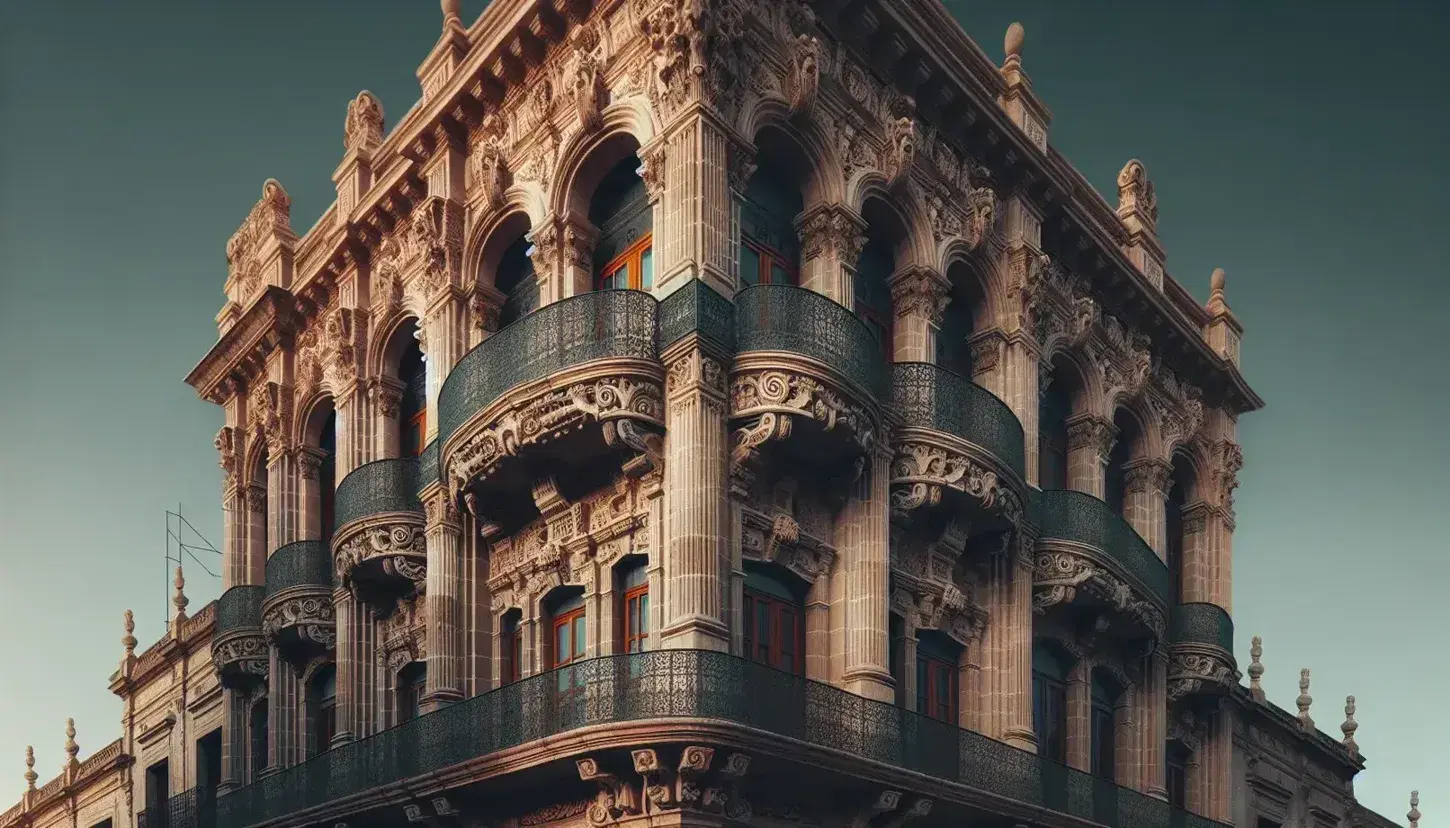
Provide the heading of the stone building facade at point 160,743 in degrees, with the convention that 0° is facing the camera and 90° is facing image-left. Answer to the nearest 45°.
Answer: approximately 45°
